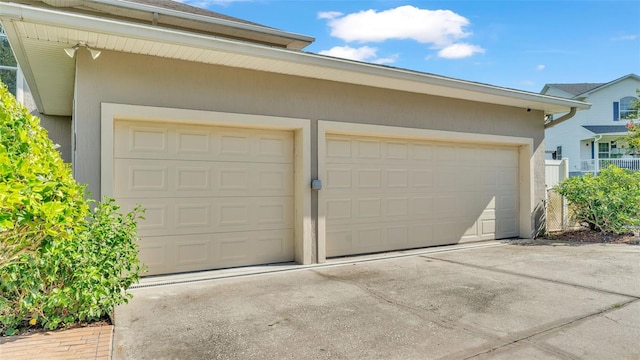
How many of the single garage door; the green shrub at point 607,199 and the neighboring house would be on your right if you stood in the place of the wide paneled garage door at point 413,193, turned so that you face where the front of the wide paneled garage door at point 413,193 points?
1

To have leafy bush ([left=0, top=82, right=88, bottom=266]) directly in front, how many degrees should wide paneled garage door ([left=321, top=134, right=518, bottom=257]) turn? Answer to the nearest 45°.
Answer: approximately 90° to its right

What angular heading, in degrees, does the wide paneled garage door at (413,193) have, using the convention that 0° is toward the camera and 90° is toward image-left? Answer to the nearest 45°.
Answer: approximately 315°

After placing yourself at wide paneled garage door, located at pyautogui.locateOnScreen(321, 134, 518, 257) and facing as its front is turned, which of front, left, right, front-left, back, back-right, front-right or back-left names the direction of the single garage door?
right

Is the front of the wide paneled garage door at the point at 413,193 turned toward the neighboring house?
no

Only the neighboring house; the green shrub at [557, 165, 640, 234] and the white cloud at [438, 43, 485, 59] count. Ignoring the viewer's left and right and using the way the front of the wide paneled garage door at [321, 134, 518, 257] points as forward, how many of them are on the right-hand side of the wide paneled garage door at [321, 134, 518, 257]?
0

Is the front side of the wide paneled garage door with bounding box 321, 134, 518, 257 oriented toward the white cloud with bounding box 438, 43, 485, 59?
no

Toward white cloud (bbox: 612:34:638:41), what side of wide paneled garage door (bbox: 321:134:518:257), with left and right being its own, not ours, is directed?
left

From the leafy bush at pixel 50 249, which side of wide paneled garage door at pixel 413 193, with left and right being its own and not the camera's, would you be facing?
right

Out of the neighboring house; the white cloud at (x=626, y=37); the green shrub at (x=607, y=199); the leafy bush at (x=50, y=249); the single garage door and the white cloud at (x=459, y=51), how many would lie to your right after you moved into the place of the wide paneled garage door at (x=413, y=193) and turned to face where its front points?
2

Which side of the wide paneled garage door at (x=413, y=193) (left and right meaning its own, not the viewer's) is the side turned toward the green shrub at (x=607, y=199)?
left
